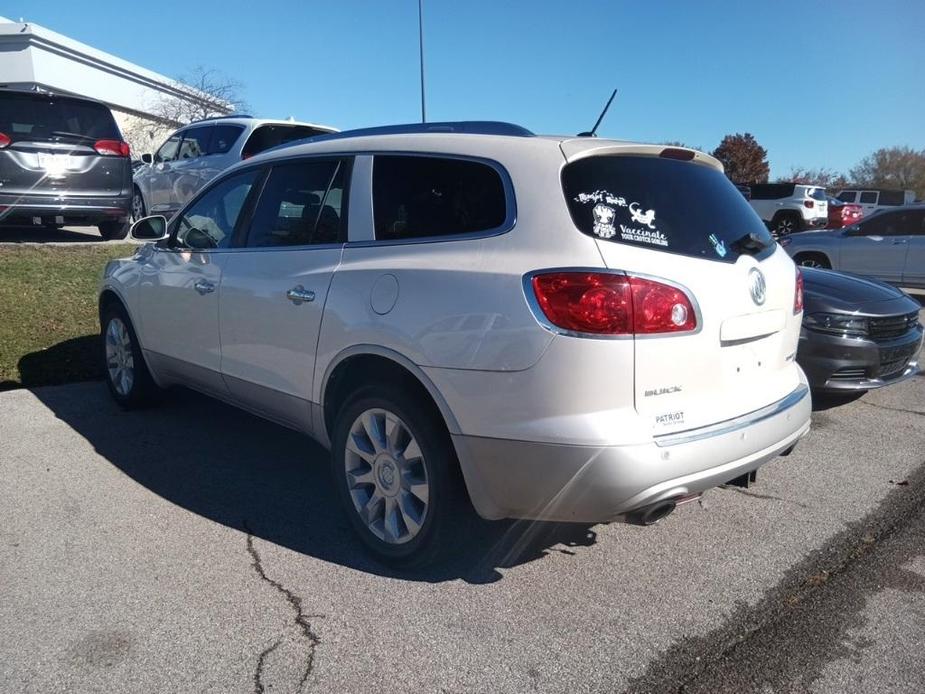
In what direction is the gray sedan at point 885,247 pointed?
to the viewer's left

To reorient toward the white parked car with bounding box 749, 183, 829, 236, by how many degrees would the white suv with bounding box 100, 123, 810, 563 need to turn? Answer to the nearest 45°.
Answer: approximately 90° to its right

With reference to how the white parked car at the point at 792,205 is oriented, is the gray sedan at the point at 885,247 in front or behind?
behind

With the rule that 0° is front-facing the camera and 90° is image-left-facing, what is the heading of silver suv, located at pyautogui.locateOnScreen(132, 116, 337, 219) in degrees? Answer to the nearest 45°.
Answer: approximately 135°

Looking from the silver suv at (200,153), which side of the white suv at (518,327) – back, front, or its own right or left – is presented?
front

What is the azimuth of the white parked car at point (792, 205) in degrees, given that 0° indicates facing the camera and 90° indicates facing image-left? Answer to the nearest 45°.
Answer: approximately 135°

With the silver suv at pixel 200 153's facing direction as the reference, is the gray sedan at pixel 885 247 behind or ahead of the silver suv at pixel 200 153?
behind

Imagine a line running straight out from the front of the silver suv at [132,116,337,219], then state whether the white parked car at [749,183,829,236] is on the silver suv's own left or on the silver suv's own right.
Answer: on the silver suv's own right

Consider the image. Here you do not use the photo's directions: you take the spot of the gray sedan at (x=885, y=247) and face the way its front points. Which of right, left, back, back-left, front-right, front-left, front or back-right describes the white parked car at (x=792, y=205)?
right

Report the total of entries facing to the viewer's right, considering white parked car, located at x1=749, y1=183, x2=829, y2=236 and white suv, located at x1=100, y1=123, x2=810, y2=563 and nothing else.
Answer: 0

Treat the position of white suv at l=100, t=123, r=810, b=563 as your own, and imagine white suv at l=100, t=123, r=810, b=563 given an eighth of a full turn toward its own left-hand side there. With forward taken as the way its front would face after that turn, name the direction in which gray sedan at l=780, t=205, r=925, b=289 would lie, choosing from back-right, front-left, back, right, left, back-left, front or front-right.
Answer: back-right
